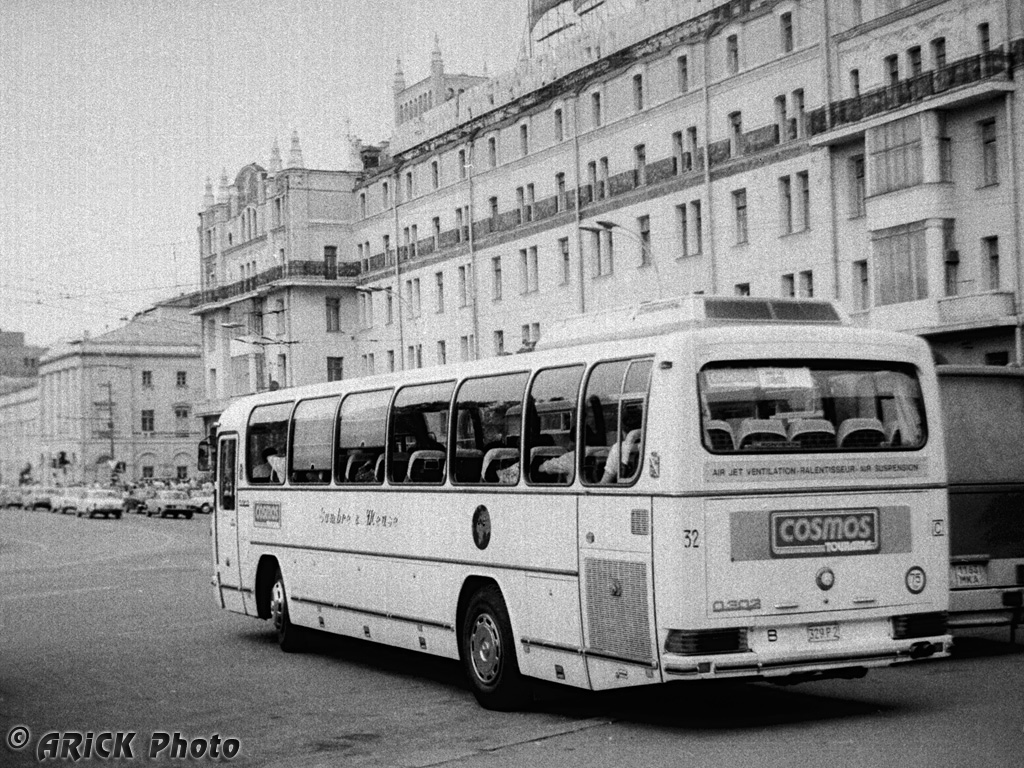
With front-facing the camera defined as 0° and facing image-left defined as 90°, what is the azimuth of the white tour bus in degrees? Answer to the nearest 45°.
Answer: approximately 135°
